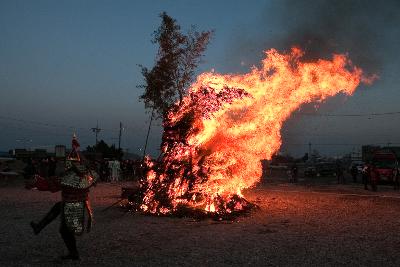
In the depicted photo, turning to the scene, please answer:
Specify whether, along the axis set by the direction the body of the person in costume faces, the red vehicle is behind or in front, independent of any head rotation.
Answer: behind
